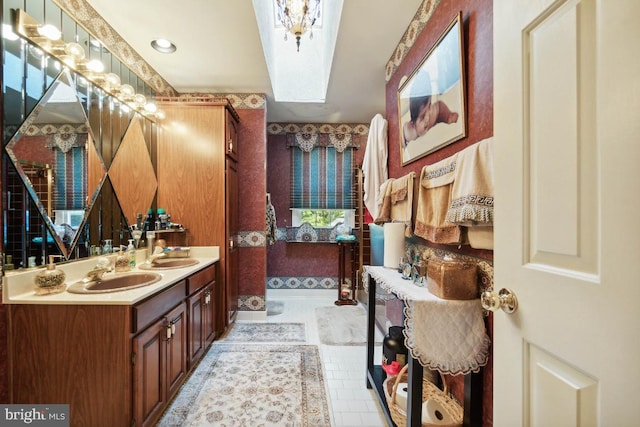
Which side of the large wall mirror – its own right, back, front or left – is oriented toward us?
right

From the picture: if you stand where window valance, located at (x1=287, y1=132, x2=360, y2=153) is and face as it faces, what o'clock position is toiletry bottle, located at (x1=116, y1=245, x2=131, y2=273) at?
The toiletry bottle is roughly at 1 o'clock from the window valance.

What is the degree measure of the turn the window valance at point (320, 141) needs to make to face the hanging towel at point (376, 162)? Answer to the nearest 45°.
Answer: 0° — it already faces it

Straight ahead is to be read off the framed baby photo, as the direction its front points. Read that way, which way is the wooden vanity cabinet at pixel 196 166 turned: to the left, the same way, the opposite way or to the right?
the opposite way

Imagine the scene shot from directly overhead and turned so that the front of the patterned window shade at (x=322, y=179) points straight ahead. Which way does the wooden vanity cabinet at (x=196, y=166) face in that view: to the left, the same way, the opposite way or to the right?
to the left

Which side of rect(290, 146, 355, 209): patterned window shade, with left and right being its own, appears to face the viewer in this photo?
front

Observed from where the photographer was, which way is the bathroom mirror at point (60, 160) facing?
facing the viewer and to the right of the viewer

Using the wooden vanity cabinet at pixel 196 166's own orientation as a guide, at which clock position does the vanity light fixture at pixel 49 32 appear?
The vanity light fixture is roughly at 4 o'clock from the wooden vanity cabinet.

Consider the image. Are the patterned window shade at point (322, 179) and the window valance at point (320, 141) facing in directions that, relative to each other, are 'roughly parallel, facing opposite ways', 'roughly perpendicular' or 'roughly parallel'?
roughly parallel

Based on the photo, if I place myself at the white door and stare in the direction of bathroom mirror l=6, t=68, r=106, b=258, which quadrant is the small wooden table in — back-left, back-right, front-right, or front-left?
front-right

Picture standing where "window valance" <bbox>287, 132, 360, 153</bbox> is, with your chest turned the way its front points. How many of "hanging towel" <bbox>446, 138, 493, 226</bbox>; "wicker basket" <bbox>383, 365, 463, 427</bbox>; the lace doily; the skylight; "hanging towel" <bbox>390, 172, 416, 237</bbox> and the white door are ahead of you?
6

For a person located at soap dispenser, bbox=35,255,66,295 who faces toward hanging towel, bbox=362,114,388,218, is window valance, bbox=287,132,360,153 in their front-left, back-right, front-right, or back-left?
front-left

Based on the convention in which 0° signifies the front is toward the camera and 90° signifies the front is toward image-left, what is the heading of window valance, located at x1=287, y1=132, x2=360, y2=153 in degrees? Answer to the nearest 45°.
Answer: approximately 0°

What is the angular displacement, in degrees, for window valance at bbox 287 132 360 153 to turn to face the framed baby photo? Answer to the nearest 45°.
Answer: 0° — it already faces it
